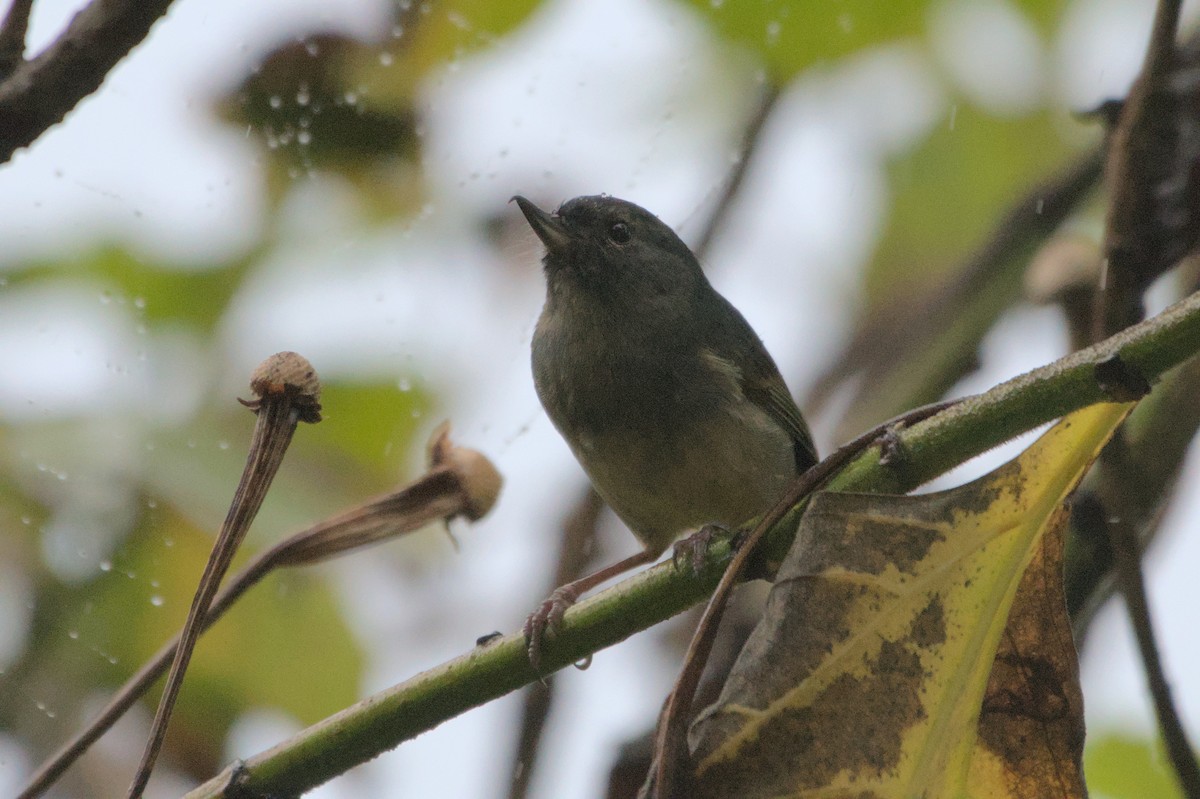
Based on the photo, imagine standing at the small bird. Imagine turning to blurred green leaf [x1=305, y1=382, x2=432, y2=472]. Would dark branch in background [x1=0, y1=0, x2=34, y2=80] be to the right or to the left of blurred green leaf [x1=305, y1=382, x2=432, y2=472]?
left

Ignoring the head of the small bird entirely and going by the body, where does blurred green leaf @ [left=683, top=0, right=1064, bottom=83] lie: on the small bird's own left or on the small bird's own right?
on the small bird's own left

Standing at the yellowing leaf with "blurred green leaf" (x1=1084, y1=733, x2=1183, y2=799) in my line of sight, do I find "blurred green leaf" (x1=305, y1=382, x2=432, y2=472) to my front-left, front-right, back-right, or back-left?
front-left

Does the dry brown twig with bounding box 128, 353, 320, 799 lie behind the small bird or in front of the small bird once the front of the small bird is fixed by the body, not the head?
in front

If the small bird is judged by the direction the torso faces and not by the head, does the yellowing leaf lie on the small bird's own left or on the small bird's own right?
on the small bird's own left

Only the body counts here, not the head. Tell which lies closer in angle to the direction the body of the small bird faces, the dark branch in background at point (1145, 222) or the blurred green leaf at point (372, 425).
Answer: the blurred green leaf

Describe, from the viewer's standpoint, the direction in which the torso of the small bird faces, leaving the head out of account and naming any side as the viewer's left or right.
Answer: facing the viewer and to the left of the viewer
